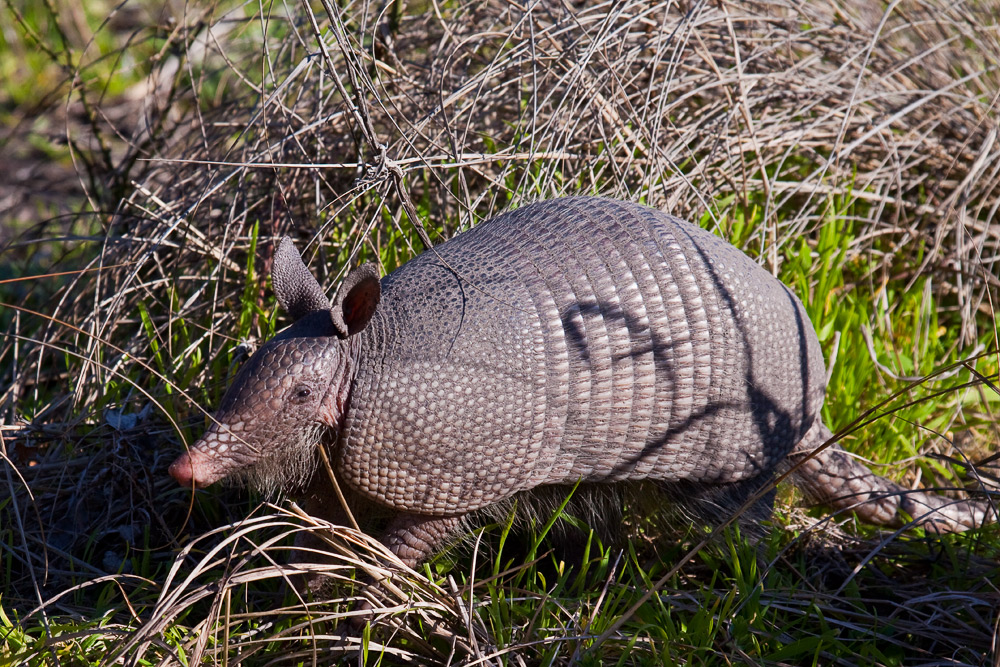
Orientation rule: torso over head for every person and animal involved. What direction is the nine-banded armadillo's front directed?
to the viewer's left
